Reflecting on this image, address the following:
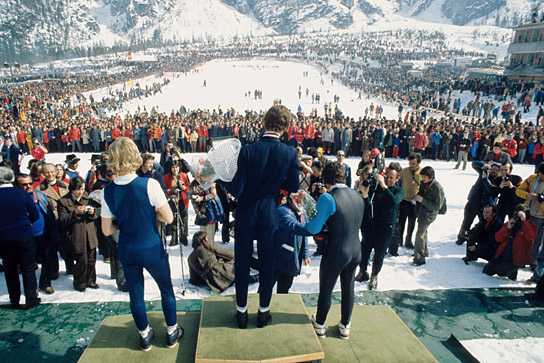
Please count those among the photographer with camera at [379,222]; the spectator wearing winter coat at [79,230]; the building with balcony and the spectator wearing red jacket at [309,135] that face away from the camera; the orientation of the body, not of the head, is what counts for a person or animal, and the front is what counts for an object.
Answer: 0

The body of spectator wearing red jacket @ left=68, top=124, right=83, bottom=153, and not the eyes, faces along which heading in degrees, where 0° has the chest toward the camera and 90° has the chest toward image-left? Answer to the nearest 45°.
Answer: approximately 0°

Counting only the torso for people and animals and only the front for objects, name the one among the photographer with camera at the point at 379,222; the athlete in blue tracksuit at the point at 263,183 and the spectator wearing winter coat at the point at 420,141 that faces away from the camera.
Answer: the athlete in blue tracksuit

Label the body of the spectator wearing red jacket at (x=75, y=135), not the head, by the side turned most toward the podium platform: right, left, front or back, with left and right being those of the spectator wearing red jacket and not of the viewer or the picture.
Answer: front

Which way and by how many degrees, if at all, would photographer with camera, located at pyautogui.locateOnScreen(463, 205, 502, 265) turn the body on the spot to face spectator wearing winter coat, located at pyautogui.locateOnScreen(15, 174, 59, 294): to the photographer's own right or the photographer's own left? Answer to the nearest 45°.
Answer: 0° — they already face them

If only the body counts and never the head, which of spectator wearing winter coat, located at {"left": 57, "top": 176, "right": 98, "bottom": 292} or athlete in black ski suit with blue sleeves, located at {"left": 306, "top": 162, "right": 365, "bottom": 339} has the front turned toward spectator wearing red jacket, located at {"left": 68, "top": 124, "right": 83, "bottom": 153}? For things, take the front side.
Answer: the athlete in black ski suit with blue sleeves

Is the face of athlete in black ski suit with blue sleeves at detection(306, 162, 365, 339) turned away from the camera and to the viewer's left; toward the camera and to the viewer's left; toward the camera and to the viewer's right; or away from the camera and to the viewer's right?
away from the camera and to the viewer's left

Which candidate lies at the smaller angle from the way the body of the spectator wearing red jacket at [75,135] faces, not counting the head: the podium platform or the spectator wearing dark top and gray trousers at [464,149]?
the podium platform

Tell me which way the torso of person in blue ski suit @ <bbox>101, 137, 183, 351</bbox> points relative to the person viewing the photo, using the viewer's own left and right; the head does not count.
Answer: facing away from the viewer

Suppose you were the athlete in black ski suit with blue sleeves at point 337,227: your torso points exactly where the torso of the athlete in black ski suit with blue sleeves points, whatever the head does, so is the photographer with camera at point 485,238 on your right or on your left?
on your right

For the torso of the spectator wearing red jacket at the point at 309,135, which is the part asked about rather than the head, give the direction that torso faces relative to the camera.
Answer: toward the camera

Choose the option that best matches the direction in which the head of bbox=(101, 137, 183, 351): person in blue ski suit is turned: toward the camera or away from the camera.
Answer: away from the camera

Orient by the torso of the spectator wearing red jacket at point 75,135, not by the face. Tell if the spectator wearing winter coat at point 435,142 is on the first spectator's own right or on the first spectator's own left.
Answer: on the first spectator's own left

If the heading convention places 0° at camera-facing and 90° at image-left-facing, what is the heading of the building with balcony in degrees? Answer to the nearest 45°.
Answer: approximately 45°

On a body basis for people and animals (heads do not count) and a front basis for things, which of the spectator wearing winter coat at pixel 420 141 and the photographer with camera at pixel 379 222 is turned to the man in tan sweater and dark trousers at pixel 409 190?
the spectator wearing winter coat

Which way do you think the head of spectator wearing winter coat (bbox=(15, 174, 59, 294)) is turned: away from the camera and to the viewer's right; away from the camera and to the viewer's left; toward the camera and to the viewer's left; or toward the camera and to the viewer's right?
toward the camera and to the viewer's right

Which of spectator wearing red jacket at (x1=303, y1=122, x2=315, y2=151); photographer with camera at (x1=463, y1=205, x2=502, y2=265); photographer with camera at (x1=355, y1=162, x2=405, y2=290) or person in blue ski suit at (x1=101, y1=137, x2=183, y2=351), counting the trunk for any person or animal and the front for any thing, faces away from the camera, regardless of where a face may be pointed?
the person in blue ski suit

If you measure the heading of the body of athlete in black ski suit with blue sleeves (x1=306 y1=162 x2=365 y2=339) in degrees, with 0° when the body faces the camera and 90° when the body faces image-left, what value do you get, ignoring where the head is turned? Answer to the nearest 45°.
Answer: approximately 135°
